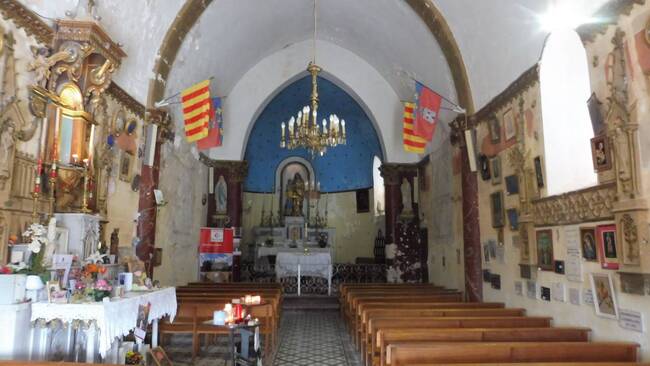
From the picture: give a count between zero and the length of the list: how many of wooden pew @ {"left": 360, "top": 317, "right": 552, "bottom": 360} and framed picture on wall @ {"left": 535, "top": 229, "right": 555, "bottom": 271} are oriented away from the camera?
1

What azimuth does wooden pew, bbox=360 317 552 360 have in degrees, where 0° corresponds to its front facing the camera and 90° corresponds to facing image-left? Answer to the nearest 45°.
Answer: approximately 180°

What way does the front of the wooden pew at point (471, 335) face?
away from the camera

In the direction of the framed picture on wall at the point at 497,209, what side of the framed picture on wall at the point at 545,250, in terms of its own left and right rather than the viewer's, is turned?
right

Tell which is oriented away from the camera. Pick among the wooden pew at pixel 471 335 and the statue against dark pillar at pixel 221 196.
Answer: the wooden pew

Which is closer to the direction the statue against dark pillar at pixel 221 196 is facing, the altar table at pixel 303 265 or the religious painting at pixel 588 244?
the religious painting

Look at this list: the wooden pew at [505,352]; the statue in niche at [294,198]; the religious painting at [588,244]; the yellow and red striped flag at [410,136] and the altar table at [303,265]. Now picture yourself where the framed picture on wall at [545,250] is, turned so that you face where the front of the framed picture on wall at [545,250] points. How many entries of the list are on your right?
3

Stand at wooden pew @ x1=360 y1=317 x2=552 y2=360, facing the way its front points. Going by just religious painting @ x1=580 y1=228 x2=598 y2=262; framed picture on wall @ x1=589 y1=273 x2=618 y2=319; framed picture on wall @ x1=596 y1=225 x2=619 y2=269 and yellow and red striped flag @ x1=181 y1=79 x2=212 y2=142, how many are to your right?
3

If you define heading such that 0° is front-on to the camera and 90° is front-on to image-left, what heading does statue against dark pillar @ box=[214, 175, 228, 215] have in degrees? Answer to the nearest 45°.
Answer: approximately 0°
